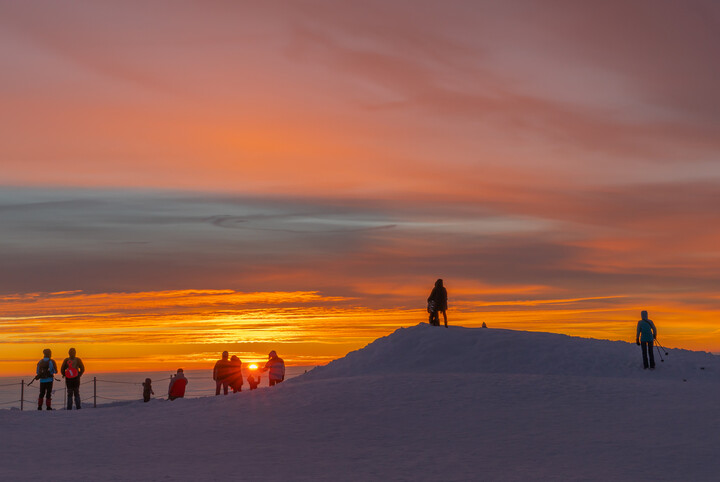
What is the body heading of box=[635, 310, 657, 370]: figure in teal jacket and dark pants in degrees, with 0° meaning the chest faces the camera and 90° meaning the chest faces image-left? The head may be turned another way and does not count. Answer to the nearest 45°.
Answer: approximately 180°

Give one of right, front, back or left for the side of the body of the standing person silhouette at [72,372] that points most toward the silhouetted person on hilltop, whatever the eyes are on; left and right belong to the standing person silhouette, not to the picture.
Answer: right

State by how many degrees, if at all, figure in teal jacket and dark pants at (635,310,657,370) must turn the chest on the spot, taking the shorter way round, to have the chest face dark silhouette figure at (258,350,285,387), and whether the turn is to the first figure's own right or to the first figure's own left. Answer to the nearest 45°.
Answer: approximately 90° to the first figure's own left

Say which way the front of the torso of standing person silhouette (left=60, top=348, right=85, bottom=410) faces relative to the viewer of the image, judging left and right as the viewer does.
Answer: facing away from the viewer

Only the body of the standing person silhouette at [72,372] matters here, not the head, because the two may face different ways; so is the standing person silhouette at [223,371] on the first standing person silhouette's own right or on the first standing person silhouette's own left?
on the first standing person silhouette's own right
